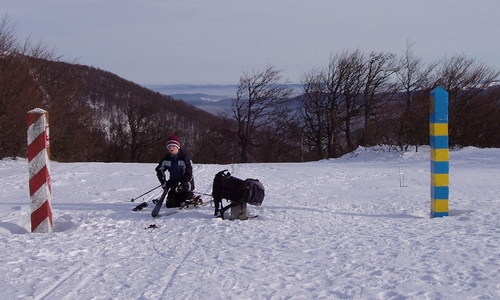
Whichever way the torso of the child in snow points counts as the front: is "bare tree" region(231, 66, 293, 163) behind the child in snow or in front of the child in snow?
behind

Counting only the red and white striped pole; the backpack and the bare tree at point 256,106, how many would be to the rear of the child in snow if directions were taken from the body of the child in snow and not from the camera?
1

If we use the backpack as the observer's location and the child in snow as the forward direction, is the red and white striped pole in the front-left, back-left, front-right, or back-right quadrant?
front-left

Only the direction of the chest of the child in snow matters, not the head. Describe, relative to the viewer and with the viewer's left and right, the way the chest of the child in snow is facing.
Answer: facing the viewer

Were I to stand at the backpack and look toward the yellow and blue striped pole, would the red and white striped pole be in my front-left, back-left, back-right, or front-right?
back-right

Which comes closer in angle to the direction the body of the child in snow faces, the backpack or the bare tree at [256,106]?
the backpack

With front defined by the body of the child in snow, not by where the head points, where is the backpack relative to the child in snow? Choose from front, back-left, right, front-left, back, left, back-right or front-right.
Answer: front-left

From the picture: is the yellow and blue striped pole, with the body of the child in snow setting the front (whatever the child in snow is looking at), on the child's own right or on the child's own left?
on the child's own left

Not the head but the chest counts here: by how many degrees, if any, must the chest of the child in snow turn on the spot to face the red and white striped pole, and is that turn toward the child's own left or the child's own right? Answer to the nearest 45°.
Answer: approximately 45° to the child's own right
